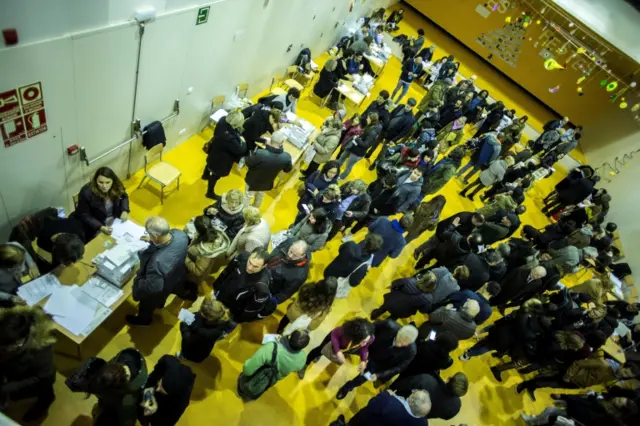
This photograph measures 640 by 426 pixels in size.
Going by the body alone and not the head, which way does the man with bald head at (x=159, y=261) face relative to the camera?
to the viewer's left

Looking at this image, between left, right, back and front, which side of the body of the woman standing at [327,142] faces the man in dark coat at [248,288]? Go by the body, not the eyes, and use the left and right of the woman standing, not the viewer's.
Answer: left

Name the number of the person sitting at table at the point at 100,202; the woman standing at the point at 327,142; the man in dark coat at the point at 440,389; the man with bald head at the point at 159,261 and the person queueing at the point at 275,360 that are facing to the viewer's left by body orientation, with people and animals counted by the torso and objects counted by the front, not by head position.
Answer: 2

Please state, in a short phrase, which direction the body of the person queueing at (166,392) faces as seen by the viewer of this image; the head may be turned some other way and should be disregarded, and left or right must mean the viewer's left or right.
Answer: facing to the left of the viewer

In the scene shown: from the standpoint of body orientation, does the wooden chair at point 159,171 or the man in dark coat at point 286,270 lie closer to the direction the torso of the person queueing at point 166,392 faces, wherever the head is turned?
the wooden chair

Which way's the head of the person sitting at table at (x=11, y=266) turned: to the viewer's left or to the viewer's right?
to the viewer's right

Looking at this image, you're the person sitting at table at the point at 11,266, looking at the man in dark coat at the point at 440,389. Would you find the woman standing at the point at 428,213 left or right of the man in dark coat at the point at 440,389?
left
